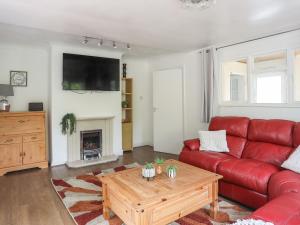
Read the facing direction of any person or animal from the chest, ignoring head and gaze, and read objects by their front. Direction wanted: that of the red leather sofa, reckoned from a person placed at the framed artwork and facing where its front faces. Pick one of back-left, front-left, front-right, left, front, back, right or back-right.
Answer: front-left

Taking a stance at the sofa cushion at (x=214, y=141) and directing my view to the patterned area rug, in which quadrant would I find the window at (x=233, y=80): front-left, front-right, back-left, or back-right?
back-right

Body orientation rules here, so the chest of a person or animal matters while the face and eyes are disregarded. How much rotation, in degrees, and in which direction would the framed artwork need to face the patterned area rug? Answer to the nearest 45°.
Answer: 0° — it already faces it

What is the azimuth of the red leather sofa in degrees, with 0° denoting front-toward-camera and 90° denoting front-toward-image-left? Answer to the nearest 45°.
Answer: approximately 45°

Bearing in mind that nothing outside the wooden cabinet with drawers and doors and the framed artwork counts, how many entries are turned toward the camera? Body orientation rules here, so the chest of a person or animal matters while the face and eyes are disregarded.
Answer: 2

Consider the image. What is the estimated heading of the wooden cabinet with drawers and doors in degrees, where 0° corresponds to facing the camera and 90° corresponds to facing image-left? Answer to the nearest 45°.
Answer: approximately 0°

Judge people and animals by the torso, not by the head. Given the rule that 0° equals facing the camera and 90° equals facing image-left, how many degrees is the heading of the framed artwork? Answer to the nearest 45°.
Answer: approximately 0°

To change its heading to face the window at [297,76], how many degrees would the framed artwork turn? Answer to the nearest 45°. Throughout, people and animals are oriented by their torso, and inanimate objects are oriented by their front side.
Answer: approximately 45° to its left

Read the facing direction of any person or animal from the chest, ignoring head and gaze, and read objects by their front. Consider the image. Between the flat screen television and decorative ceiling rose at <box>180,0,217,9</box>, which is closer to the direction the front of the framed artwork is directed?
the decorative ceiling rose
